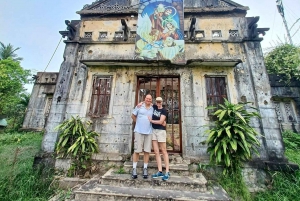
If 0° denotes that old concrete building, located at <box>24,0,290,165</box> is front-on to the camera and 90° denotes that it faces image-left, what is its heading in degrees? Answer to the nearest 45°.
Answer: approximately 0°

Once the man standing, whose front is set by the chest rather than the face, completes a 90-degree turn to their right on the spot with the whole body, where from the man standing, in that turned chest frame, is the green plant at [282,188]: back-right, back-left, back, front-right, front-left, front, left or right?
back

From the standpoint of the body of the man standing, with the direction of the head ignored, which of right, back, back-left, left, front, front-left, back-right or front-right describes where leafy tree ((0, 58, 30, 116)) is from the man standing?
back-right

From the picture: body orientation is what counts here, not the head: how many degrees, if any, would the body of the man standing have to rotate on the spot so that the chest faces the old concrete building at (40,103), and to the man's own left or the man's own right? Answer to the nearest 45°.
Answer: approximately 135° to the man's own right

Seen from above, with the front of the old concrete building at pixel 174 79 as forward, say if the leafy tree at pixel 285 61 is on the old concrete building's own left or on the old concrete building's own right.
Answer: on the old concrete building's own left

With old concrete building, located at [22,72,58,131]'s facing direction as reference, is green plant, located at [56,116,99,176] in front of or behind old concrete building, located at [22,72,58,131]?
in front

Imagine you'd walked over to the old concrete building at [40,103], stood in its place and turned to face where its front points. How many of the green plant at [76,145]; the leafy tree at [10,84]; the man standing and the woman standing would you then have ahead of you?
3

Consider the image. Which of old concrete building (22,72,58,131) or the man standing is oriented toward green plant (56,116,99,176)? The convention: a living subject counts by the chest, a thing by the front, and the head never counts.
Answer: the old concrete building

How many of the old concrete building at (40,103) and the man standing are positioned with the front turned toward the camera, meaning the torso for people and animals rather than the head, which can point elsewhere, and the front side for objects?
2

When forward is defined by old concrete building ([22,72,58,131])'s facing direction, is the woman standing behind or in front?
in front
